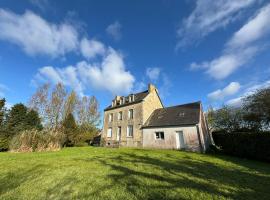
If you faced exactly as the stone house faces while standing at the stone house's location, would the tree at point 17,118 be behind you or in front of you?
in front

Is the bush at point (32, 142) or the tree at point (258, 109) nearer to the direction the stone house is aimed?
the bush

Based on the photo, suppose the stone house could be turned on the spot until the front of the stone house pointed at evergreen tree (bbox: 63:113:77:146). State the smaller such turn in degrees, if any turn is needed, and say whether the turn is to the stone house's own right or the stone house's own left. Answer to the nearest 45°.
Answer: approximately 45° to the stone house's own right

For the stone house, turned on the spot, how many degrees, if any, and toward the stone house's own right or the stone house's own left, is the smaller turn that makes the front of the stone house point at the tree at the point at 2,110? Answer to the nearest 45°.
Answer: approximately 45° to the stone house's own right

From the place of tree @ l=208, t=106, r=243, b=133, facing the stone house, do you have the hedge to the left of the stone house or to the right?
left

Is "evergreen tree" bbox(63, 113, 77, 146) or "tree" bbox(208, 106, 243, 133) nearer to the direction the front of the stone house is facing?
the evergreen tree

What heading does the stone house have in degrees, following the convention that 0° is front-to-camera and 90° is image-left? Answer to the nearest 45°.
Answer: approximately 45°

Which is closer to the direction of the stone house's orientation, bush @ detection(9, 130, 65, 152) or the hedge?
the bush

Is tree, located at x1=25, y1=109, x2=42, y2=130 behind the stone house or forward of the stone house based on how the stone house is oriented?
forward
